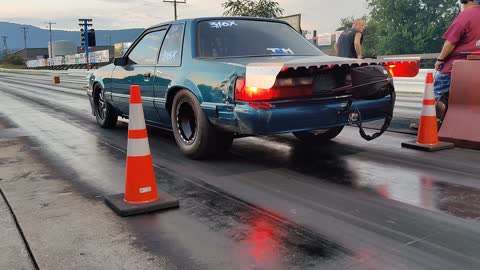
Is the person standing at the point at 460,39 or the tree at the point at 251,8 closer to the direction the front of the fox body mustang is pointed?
the tree

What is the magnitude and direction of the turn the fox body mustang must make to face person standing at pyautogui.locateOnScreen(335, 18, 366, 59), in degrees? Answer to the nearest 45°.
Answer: approximately 90° to its right

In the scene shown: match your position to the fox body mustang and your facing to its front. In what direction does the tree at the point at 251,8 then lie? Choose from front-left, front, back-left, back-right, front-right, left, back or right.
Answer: front-right

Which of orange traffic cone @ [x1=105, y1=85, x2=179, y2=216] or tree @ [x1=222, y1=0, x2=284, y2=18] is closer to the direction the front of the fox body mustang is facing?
the tree

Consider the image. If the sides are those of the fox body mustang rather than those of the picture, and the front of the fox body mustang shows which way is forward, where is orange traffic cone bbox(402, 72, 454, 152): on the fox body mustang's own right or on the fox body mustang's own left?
on the fox body mustang's own right

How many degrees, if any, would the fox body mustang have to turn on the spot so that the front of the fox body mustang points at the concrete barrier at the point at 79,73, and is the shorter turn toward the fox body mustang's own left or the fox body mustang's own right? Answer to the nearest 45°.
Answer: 0° — it already faces it

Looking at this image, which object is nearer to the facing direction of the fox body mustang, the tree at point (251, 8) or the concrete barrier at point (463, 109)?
the tree

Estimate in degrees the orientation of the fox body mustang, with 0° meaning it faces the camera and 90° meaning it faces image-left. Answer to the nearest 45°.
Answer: approximately 135°
